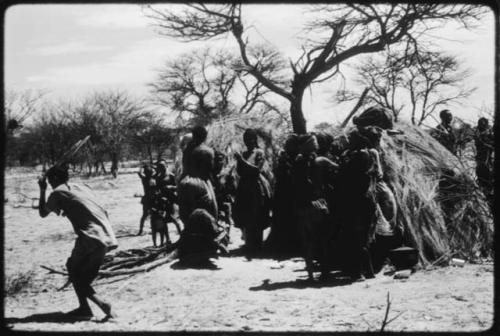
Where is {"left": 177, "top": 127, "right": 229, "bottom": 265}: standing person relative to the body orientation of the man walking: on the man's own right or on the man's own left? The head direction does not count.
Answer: on the man's own right

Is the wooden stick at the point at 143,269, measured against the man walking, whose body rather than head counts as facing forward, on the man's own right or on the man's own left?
on the man's own right

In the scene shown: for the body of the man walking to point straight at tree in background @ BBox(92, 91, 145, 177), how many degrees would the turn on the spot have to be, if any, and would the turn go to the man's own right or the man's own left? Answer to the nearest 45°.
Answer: approximately 90° to the man's own right

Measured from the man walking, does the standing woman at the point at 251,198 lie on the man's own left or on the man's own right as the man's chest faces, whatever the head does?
on the man's own right

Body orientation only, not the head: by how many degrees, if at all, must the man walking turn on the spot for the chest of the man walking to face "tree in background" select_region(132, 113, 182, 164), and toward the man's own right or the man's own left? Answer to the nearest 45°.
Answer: approximately 90° to the man's own right

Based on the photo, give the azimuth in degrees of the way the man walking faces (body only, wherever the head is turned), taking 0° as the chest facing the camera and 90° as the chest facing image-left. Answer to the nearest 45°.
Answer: approximately 90°
